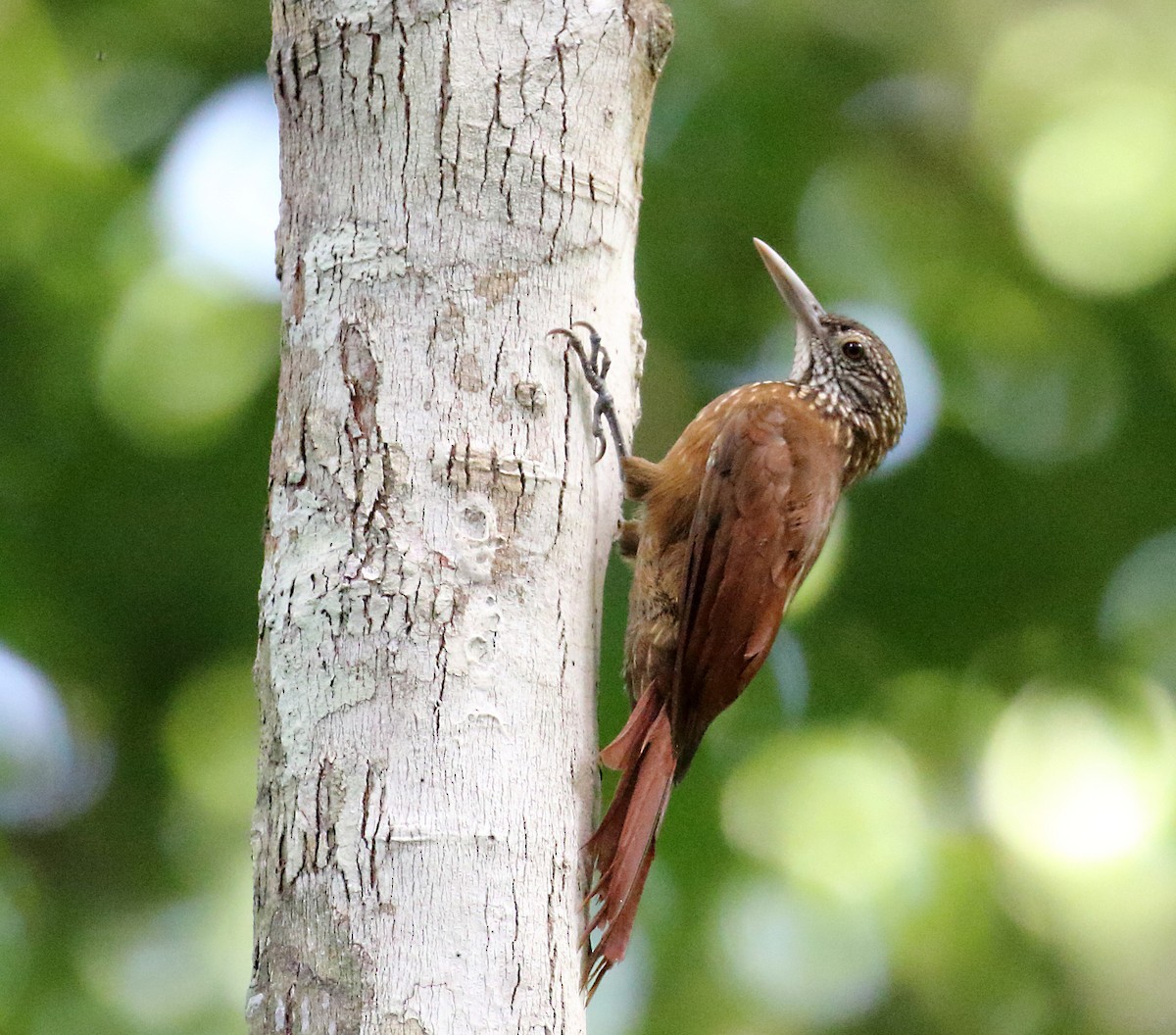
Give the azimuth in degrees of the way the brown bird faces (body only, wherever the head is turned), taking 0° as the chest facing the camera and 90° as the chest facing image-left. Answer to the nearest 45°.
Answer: approximately 90°
